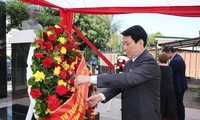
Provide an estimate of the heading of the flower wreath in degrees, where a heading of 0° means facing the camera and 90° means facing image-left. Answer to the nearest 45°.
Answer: approximately 315°

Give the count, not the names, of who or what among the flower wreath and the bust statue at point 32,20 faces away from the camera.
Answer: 0

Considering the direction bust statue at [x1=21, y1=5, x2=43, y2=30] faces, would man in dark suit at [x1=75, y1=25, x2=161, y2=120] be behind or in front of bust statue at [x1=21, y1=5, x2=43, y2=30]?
in front

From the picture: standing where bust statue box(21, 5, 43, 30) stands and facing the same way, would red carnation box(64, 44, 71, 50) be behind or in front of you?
in front

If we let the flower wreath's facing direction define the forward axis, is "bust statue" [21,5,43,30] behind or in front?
behind

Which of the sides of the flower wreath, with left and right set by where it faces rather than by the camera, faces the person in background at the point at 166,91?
left

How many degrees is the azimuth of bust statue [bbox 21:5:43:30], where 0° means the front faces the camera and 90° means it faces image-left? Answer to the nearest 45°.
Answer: approximately 315°
